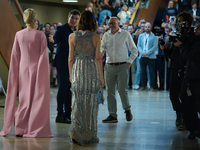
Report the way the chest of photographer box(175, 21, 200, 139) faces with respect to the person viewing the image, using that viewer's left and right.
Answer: facing to the left of the viewer

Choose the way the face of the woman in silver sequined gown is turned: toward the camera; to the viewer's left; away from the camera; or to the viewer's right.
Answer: away from the camera

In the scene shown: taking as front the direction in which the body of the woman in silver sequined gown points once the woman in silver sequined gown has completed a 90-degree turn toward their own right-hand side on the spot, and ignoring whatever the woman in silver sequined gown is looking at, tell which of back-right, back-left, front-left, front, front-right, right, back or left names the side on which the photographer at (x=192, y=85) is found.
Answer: front

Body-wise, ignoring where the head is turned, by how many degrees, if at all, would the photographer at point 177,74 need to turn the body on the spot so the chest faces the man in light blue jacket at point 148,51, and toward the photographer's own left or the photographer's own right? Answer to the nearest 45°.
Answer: approximately 90° to the photographer's own right

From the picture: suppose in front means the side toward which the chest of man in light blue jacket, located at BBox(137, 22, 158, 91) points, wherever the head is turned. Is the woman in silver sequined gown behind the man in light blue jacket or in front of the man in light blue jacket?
in front

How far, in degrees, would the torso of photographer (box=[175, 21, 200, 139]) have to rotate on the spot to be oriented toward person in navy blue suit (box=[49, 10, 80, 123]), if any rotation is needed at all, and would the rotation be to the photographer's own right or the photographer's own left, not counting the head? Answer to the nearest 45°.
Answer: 0° — they already face them

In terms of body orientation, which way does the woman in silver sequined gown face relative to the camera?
away from the camera

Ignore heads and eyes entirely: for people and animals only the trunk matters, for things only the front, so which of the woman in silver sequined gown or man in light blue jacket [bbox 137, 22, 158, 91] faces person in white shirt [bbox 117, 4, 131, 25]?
the woman in silver sequined gown

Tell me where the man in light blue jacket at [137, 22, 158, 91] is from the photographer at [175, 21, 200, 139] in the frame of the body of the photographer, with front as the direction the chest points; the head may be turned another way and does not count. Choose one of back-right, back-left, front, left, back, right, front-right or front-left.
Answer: right

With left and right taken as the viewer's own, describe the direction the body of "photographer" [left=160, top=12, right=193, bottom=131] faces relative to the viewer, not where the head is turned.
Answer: facing to the left of the viewer

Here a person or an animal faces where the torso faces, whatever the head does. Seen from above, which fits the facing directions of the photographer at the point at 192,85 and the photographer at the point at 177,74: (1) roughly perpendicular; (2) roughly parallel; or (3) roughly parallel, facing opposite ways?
roughly parallel

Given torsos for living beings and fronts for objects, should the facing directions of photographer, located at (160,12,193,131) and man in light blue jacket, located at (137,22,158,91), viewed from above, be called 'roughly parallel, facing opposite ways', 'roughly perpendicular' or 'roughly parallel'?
roughly perpendicular

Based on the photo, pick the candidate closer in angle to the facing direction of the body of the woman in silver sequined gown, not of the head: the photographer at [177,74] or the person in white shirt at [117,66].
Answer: the person in white shirt

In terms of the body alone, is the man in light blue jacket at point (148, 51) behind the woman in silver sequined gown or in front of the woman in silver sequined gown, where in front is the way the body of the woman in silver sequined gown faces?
in front

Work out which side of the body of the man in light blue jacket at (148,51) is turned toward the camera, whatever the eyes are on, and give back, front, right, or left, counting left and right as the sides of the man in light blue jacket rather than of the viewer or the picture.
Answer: front
